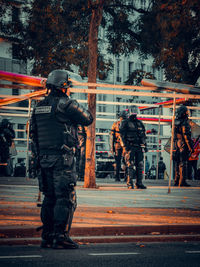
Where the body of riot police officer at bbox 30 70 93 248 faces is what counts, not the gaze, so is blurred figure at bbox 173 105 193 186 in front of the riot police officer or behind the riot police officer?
in front

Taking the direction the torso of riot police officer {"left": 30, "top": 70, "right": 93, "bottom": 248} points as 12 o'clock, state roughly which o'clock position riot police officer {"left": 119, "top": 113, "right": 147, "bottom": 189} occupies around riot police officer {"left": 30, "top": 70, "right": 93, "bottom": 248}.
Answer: riot police officer {"left": 119, "top": 113, "right": 147, "bottom": 189} is roughly at 11 o'clock from riot police officer {"left": 30, "top": 70, "right": 93, "bottom": 248}.

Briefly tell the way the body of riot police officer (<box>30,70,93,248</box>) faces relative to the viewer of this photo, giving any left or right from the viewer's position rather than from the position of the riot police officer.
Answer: facing away from the viewer and to the right of the viewer

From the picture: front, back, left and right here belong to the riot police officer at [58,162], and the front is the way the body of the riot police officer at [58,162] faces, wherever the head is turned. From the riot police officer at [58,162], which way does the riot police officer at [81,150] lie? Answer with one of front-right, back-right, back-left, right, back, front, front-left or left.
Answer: front-left

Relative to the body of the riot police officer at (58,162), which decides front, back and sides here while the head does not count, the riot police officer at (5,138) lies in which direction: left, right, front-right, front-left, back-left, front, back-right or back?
front-left
